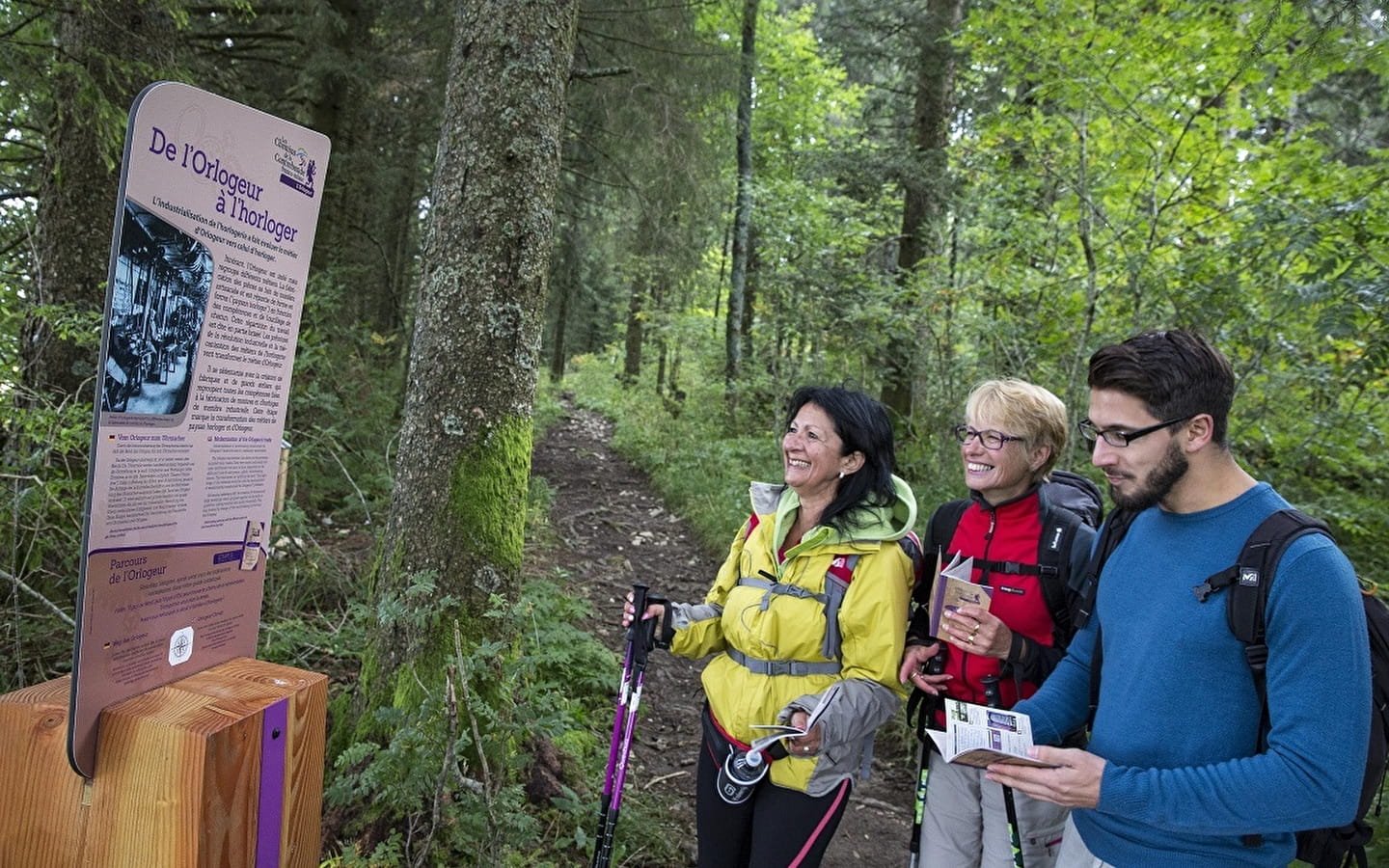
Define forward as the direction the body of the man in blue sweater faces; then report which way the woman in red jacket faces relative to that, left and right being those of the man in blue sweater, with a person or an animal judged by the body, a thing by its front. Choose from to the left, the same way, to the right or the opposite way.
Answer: the same way

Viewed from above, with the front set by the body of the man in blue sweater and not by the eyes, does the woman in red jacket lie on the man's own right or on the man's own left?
on the man's own right

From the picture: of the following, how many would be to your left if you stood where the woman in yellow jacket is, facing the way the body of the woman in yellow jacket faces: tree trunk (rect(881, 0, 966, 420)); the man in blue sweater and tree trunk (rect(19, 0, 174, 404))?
1

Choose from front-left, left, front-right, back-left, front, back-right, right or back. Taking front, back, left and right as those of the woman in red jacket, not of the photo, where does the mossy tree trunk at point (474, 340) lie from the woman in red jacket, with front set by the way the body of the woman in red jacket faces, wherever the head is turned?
front-right

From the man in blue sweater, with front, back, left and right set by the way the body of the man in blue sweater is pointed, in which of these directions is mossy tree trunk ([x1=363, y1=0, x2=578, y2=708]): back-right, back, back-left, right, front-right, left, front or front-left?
front-right

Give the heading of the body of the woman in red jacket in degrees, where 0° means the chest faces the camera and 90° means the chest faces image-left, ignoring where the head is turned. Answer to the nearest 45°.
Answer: approximately 45°

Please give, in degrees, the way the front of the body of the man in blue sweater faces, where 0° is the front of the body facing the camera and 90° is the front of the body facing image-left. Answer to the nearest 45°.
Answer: approximately 45°

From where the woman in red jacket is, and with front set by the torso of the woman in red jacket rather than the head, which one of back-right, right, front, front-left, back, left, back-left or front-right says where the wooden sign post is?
front

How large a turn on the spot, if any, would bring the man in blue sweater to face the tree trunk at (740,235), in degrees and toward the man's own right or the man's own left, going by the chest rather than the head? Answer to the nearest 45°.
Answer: approximately 90° to the man's own right

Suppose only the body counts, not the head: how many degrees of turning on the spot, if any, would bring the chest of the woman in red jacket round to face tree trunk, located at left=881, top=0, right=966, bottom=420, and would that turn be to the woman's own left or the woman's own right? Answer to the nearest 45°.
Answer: approximately 135° to the woman's own right

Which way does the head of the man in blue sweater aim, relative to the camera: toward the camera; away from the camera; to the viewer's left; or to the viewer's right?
to the viewer's left

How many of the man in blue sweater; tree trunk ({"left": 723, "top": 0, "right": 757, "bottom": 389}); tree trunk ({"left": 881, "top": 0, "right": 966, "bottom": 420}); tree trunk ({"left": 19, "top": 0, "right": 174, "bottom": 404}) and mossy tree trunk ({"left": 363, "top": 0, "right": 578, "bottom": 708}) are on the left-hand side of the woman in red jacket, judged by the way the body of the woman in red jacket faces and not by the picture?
1

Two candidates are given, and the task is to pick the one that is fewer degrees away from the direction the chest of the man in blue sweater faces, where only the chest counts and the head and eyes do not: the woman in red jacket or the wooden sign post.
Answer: the wooden sign post

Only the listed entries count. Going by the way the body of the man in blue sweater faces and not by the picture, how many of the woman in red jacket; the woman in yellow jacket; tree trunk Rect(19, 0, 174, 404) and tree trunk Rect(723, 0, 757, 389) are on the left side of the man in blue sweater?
0

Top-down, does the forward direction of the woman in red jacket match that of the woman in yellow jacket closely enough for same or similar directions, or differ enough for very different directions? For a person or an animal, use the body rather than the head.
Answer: same or similar directions

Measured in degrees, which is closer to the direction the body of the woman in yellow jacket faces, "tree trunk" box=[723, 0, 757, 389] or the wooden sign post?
the wooden sign post

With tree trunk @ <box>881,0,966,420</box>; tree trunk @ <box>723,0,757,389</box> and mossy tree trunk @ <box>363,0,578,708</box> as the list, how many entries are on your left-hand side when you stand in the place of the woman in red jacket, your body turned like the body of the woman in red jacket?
0
